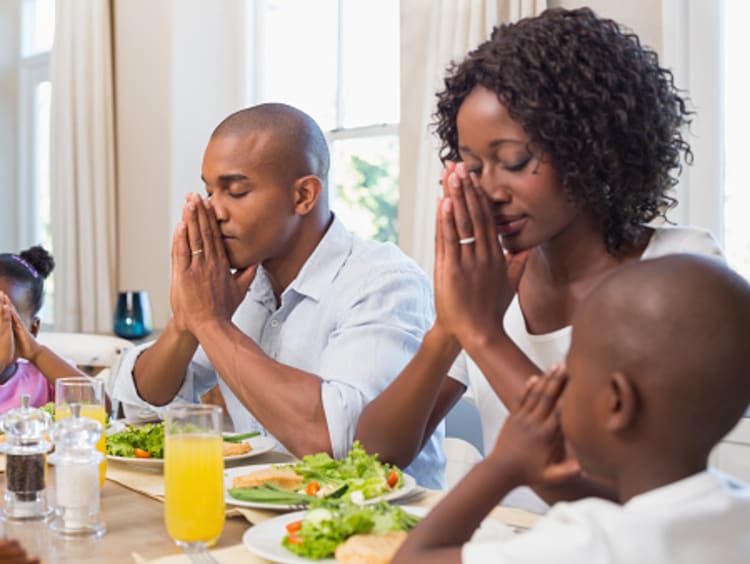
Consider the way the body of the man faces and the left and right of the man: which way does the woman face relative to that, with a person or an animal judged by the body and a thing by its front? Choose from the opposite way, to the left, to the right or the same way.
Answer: the same way

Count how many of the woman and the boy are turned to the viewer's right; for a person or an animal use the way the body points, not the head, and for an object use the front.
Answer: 0

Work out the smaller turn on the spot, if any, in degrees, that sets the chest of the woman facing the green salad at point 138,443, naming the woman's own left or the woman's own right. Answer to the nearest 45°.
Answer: approximately 45° to the woman's own right

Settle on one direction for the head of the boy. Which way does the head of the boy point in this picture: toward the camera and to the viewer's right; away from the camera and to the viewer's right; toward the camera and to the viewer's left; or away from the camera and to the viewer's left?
away from the camera and to the viewer's left

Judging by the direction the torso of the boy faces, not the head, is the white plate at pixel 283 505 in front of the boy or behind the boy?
in front

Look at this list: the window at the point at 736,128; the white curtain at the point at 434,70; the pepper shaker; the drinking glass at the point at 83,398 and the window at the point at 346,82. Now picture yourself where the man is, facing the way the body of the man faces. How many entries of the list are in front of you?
2

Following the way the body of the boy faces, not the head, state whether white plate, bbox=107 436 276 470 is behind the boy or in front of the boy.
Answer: in front

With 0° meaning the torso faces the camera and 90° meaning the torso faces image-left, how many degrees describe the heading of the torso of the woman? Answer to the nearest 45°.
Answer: approximately 45°

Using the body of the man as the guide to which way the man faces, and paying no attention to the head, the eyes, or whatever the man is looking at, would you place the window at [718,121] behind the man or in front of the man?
behind

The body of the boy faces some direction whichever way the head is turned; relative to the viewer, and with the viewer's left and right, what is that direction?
facing away from the viewer and to the left of the viewer

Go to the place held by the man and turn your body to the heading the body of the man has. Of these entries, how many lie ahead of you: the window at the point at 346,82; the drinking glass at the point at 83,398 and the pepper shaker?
2

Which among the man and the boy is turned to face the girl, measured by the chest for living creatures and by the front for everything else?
the boy

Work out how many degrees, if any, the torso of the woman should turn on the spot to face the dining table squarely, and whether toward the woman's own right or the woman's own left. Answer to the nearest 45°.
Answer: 0° — they already face it

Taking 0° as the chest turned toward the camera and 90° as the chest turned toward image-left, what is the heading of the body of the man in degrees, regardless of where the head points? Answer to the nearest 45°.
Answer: approximately 45°

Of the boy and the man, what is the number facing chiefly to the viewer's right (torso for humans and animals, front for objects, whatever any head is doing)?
0

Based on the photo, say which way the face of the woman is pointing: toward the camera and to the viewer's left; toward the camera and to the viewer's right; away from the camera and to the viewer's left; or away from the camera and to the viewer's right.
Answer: toward the camera and to the viewer's left
